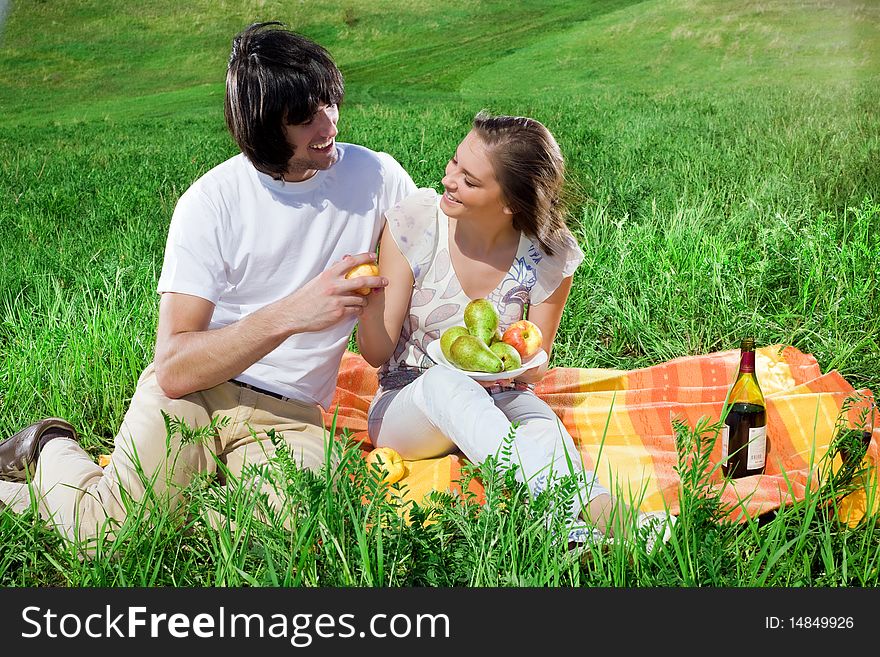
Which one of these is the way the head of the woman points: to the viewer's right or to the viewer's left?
to the viewer's left

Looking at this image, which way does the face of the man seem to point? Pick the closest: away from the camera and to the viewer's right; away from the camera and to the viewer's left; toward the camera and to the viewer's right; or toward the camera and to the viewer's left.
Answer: toward the camera and to the viewer's right

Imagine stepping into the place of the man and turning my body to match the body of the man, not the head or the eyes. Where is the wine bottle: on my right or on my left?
on my left
